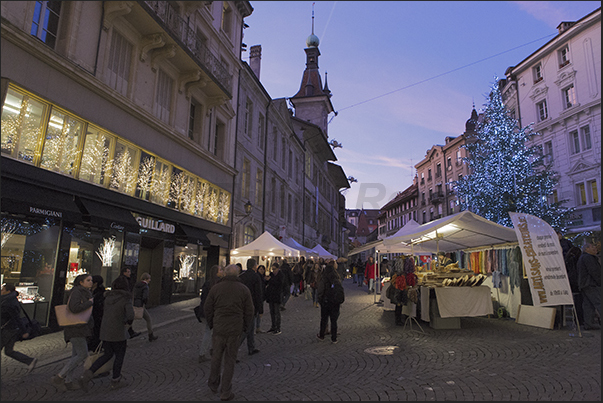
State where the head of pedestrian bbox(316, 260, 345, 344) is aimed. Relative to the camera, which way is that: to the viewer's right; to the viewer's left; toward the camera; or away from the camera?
away from the camera

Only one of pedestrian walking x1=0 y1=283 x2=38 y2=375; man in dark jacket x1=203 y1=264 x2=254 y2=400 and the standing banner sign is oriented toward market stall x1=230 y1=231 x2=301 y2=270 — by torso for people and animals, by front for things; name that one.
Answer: the man in dark jacket

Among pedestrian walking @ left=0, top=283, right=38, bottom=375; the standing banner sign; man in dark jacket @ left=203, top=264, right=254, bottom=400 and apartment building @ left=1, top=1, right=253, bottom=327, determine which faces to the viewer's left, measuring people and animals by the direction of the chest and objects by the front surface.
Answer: the pedestrian walking

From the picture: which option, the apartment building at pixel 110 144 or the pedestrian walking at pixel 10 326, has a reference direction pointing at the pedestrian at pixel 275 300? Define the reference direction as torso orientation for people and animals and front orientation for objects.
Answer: the apartment building

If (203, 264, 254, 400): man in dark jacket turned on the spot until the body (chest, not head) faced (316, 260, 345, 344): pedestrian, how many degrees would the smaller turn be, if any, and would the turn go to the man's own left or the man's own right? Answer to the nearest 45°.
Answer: approximately 45° to the man's own right

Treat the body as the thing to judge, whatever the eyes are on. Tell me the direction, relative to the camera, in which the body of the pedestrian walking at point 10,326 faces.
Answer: to the viewer's left

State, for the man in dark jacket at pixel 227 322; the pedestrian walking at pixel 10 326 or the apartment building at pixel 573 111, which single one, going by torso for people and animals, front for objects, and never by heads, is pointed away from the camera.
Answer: the man in dark jacket

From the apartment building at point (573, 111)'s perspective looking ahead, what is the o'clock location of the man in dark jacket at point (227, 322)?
The man in dark jacket is roughly at 11 o'clock from the apartment building.

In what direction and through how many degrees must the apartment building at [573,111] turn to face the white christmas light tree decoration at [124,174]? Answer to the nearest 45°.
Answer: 0° — it already faces it

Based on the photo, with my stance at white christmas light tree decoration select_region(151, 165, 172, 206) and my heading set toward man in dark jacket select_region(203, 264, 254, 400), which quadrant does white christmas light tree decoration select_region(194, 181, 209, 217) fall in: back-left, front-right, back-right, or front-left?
back-left

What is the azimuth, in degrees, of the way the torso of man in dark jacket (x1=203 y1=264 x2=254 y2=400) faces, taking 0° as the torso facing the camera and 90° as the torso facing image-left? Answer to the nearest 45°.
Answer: approximately 180°

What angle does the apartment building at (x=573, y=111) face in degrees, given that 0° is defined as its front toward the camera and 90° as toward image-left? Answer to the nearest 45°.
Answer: approximately 45°

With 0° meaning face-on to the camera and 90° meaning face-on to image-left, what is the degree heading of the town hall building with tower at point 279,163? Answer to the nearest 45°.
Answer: approximately 315°
